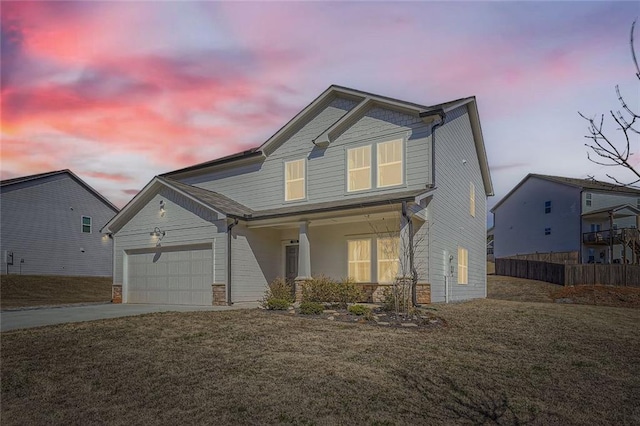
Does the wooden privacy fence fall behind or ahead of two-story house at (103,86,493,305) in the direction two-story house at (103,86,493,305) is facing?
behind

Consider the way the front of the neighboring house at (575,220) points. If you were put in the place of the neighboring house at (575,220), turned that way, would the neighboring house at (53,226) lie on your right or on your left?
on your left

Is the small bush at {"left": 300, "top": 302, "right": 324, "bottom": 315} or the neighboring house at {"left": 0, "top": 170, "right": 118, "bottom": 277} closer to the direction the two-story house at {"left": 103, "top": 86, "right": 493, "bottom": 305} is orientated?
the small bush

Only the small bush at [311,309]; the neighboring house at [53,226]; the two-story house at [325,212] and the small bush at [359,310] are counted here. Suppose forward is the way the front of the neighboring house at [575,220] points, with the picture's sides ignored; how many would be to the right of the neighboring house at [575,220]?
0

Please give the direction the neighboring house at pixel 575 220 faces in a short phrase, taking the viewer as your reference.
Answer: facing away from the viewer and to the left of the viewer

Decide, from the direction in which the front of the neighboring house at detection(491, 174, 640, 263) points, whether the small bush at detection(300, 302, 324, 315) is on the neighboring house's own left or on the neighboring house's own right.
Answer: on the neighboring house's own left

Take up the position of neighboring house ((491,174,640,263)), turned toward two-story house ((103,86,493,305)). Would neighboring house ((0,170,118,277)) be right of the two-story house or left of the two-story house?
right

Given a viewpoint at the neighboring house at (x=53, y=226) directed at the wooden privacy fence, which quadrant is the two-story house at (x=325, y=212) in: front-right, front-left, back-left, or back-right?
front-right

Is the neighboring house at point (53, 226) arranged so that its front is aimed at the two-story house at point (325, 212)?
no

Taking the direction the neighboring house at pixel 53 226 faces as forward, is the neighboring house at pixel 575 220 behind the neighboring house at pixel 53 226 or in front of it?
behind

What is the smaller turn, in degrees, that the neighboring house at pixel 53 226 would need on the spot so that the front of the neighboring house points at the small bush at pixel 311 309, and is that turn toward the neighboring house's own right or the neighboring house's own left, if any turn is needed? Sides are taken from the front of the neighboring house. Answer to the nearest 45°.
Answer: approximately 90° to the neighboring house's own left

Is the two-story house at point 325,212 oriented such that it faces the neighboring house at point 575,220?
no

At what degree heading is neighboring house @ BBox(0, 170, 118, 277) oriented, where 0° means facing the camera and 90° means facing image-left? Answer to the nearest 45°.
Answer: approximately 90°
